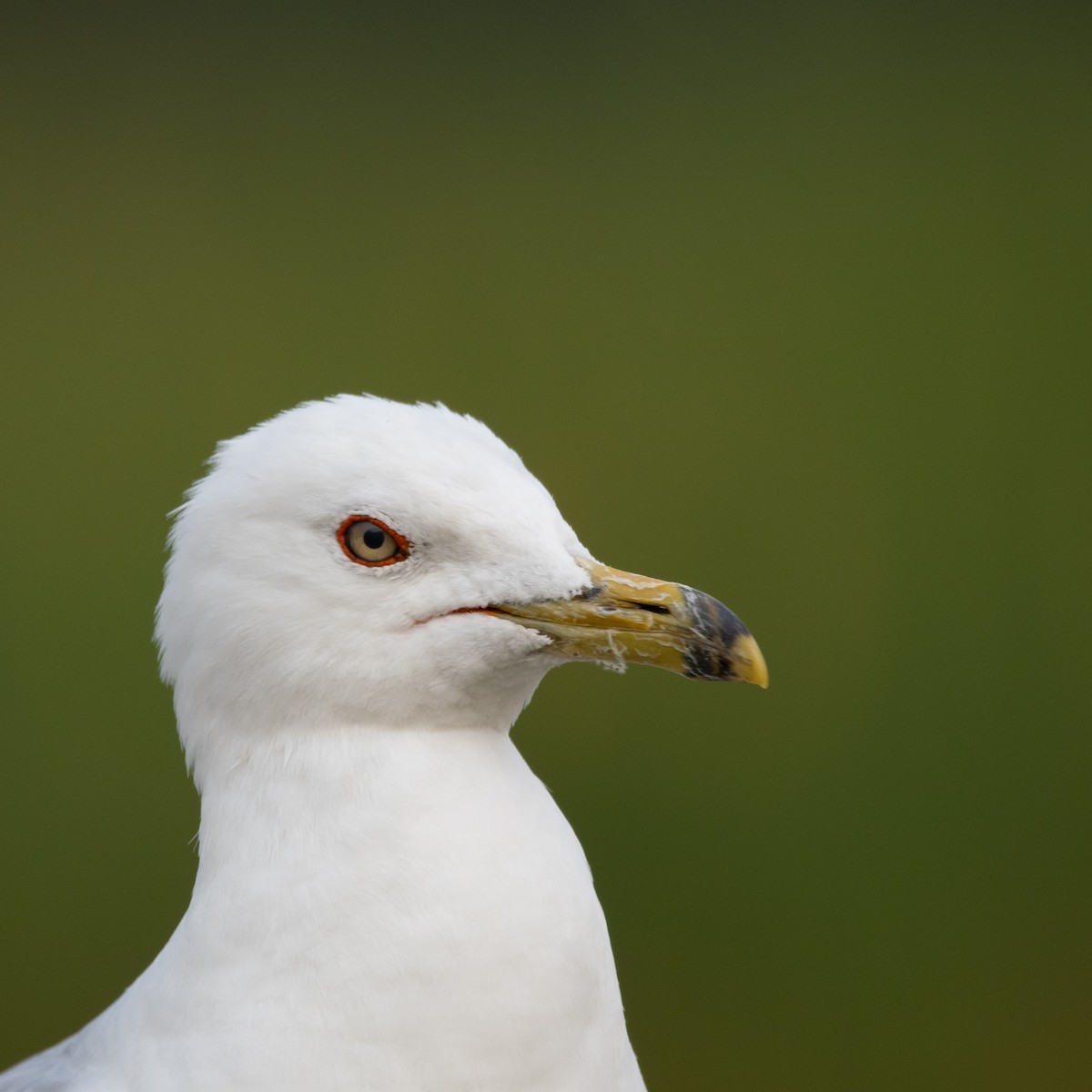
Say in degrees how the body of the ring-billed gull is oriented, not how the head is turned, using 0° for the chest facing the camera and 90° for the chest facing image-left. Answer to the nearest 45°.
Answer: approximately 270°
